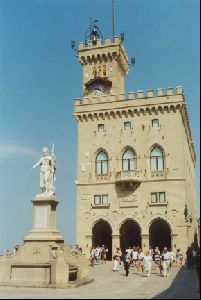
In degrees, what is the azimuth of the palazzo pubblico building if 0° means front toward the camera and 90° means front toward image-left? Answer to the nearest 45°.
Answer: approximately 0°

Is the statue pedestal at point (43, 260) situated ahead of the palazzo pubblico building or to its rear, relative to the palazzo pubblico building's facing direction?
ahead

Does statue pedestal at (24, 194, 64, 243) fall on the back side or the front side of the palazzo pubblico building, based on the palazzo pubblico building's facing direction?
on the front side
